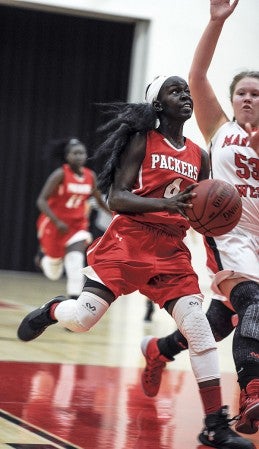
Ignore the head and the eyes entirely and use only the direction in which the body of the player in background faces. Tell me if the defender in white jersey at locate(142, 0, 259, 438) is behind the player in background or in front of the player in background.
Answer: in front

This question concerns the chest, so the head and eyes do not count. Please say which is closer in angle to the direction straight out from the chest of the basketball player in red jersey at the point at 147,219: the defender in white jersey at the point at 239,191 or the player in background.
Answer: the defender in white jersey

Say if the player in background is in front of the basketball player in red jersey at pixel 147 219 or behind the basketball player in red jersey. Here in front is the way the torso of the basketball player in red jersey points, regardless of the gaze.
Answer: behind

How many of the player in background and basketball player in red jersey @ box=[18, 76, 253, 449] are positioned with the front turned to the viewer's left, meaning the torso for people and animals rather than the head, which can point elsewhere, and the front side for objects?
0

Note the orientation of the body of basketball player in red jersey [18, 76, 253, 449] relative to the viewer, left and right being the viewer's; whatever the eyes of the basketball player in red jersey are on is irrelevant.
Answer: facing the viewer and to the right of the viewer

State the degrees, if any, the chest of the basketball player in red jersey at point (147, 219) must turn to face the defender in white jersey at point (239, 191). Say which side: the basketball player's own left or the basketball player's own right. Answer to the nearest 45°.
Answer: approximately 90° to the basketball player's own left
